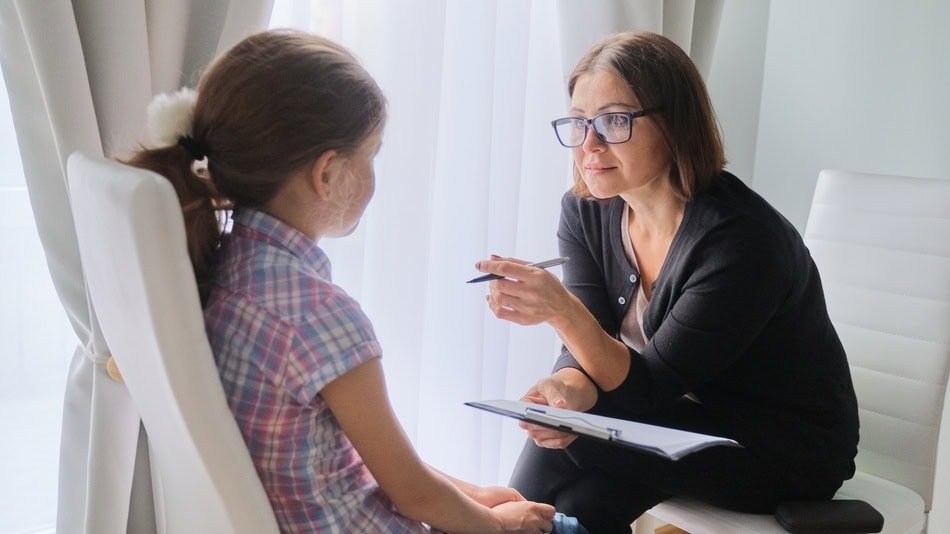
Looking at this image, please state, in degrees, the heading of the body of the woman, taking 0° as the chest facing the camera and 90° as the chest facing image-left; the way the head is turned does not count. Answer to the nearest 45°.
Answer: approximately 45°

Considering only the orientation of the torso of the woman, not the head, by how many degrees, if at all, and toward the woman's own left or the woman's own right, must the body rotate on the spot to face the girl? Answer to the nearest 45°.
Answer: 0° — they already face them

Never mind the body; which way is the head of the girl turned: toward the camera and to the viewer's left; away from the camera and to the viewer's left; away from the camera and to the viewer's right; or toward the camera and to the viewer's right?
away from the camera and to the viewer's right
